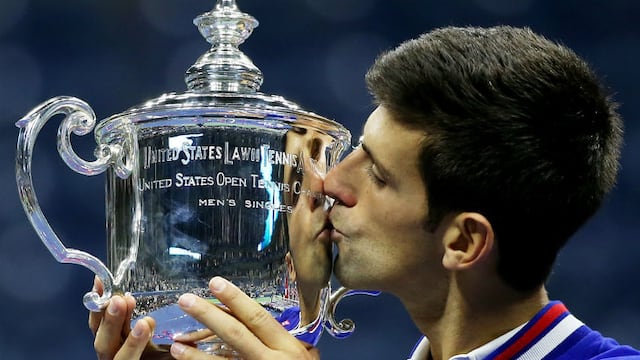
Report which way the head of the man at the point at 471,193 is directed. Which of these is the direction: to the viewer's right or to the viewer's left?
to the viewer's left

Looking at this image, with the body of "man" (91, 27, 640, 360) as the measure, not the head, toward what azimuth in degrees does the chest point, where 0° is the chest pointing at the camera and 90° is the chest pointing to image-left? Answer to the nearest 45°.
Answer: approximately 90°
